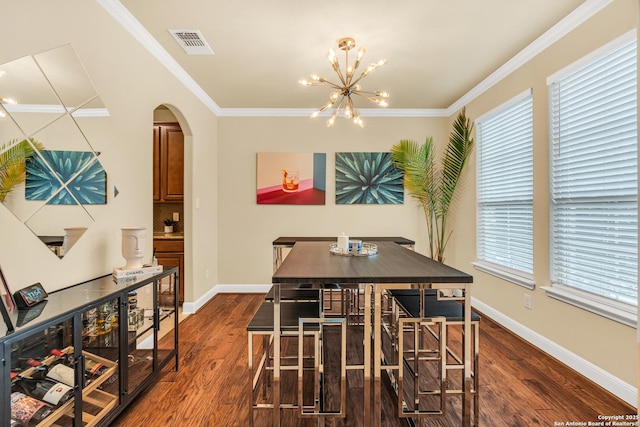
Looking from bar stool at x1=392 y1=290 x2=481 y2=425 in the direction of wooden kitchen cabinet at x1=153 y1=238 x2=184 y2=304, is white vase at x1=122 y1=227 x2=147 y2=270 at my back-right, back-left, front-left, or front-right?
front-left

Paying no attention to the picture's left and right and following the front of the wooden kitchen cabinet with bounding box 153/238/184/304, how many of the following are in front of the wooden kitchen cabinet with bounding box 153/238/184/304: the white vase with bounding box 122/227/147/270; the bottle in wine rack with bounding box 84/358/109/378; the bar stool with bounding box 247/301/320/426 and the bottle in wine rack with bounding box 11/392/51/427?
4

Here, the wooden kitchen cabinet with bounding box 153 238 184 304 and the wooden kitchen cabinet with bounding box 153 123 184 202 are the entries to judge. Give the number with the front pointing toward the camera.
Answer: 2

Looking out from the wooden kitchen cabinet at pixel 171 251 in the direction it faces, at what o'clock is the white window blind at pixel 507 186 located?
The white window blind is roughly at 10 o'clock from the wooden kitchen cabinet.

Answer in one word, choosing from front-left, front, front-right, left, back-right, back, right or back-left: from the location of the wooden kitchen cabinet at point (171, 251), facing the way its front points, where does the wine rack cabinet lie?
front

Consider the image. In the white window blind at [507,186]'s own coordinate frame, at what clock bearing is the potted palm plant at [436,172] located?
The potted palm plant is roughly at 3 o'clock from the white window blind.

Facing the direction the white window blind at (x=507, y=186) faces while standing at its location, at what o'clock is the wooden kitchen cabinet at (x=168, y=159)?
The wooden kitchen cabinet is roughly at 1 o'clock from the white window blind.

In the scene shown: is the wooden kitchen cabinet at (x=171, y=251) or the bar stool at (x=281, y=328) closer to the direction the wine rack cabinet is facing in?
the bar stool

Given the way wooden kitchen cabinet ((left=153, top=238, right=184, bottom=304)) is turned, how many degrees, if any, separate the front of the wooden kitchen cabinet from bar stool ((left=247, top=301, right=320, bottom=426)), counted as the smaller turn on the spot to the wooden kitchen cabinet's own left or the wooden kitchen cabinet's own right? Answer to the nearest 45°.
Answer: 0° — it already faces it

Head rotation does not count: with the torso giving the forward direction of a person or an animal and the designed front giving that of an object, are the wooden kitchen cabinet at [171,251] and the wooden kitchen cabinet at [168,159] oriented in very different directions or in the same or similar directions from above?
same or similar directions

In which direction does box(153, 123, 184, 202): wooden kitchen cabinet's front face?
toward the camera

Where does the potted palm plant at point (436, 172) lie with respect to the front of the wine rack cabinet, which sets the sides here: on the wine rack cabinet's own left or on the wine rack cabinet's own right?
on the wine rack cabinet's own left

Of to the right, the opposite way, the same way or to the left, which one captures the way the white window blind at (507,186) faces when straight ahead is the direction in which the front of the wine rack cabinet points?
the opposite way

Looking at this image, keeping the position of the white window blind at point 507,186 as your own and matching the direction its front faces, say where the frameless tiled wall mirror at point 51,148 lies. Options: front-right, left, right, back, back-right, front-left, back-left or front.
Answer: front

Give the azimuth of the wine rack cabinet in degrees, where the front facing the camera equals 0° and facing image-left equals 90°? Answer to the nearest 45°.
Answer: approximately 315°

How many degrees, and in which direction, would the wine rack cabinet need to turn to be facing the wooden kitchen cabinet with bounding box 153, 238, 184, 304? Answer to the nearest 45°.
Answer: approximately 135° to its left

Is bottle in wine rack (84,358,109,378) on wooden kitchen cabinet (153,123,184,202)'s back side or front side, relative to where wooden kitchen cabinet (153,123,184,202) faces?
on the front side
